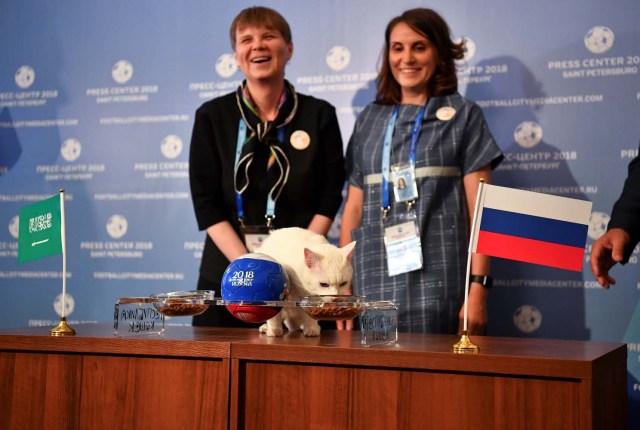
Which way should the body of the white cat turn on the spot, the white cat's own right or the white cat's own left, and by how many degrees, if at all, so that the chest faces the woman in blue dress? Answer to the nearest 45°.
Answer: approximately 90° to the white cat's own left

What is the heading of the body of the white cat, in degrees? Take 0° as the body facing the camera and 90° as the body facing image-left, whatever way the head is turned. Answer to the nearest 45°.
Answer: approximately 315°

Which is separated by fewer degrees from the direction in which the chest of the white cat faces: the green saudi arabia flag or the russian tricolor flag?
the russian tricolor flag
